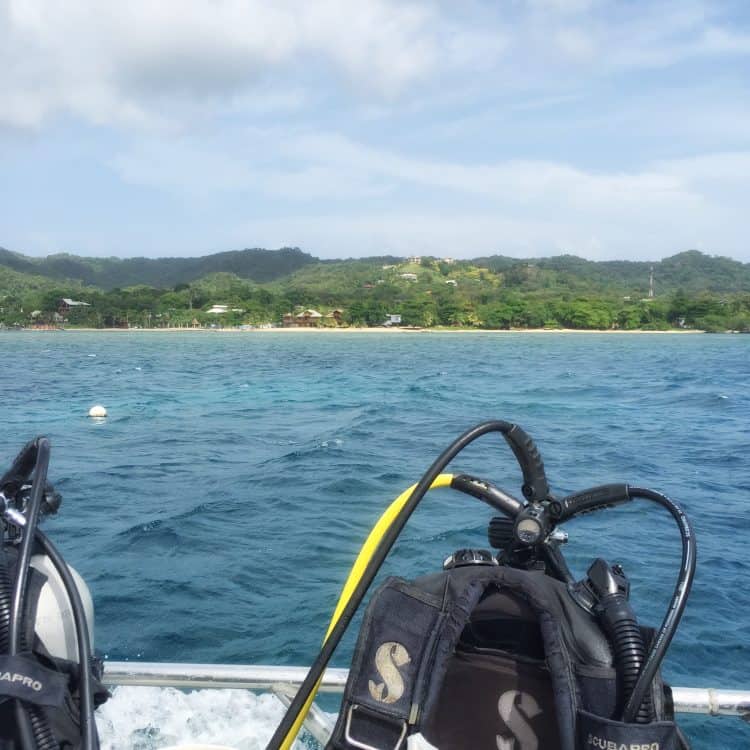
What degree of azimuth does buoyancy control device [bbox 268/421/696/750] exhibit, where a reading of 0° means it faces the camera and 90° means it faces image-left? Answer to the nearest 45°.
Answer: approximately 0°
